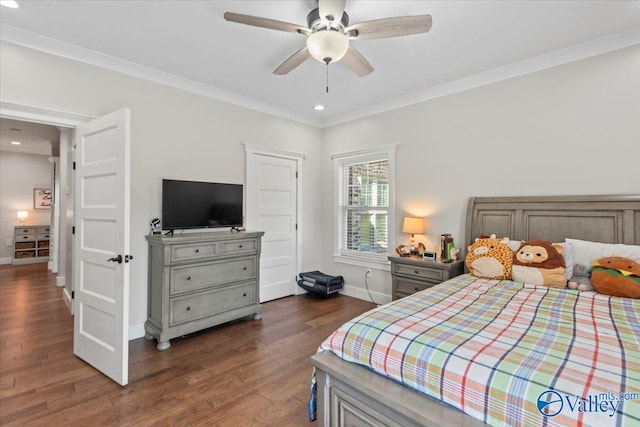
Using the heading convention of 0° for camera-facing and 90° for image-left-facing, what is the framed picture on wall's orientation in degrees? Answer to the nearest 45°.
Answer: approximately 0°

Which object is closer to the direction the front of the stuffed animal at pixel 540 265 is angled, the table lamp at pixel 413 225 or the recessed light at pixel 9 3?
the recessed light

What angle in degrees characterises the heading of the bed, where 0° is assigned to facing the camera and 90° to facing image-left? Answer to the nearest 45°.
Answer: approximately 45°

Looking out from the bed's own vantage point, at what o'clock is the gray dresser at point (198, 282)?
The gray dresser is roughly at 2 o'clock from the bed.

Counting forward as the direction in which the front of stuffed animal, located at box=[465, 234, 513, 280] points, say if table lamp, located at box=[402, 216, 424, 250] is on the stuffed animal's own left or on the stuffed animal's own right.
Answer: on the stuffed animal's own right

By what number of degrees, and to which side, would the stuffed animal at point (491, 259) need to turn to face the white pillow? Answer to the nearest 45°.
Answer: approximately 135° to its left

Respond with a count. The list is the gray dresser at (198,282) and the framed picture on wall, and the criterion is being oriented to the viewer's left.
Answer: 0

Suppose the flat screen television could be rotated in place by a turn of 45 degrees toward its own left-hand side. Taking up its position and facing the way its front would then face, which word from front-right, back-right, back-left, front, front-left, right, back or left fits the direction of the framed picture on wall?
back-left

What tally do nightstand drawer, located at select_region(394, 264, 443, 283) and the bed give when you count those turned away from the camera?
0

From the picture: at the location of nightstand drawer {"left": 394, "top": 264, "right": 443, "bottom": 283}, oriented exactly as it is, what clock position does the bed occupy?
The bed is roughly at 10 o'clock from the nightstand drawer.

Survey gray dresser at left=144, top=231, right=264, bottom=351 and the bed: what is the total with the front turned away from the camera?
0

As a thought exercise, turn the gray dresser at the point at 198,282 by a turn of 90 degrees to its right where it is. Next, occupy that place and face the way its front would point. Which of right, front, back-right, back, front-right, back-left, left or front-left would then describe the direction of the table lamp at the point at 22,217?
right

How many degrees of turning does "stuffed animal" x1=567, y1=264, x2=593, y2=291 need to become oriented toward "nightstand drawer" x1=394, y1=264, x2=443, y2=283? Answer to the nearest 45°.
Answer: approximately 45° to its right
